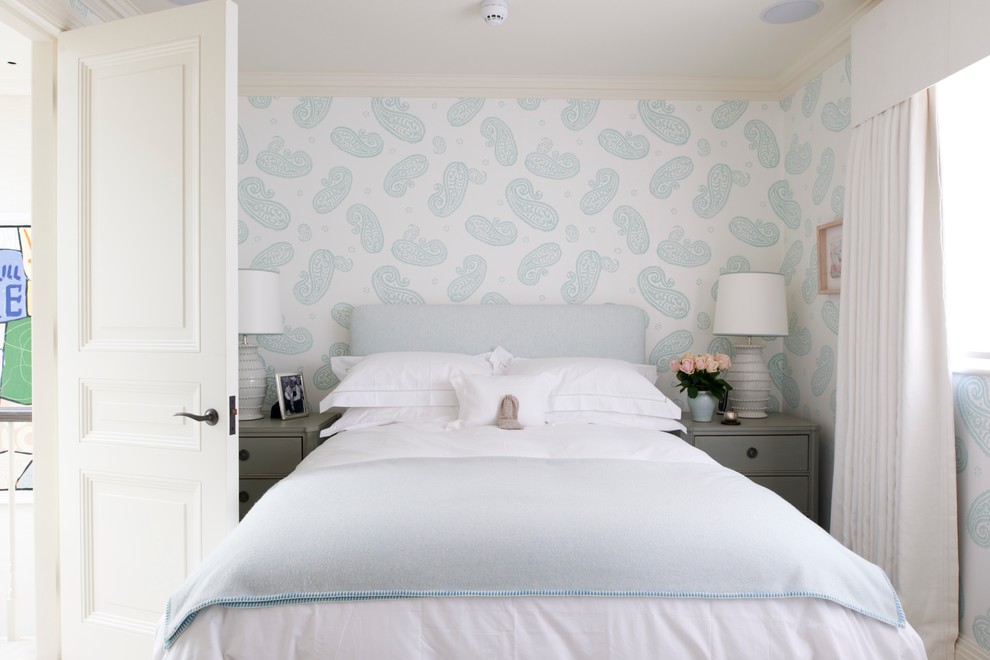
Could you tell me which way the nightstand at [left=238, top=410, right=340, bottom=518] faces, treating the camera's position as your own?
facing the viewer

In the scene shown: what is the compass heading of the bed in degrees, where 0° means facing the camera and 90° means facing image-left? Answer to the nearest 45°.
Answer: approximately 0°

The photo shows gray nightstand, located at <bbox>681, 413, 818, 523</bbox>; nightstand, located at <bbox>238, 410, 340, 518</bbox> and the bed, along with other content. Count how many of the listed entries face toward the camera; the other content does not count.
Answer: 3

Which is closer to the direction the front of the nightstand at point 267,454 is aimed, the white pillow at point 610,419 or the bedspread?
the bedspread

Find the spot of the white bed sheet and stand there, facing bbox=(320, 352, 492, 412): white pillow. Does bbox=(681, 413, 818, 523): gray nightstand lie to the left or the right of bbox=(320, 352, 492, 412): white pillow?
right

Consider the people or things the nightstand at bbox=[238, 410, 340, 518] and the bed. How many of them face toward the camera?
2

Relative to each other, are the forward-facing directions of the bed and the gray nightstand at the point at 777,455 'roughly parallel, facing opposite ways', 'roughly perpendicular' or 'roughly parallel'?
roughly parallel

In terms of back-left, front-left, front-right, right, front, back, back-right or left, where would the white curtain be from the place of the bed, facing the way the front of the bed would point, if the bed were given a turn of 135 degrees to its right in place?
right

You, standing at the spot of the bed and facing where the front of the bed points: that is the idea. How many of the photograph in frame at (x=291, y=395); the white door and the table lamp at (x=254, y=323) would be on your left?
0

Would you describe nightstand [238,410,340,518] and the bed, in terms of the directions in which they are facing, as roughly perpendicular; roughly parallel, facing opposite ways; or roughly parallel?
roughly parallel

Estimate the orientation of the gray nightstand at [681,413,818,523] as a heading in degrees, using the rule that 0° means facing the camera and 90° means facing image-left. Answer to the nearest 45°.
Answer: approximately 0°
